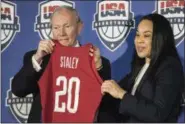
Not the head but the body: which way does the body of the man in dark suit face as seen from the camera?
toward the camera

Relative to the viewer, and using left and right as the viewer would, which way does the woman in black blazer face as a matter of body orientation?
facing the viewer and to the left of the viewer

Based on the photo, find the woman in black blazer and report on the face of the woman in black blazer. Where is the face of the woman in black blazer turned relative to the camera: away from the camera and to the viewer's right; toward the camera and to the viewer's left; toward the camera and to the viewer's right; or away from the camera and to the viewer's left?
toward the camera and to the viewer's left

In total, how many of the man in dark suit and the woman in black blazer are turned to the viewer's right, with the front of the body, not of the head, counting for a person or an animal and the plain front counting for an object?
0
